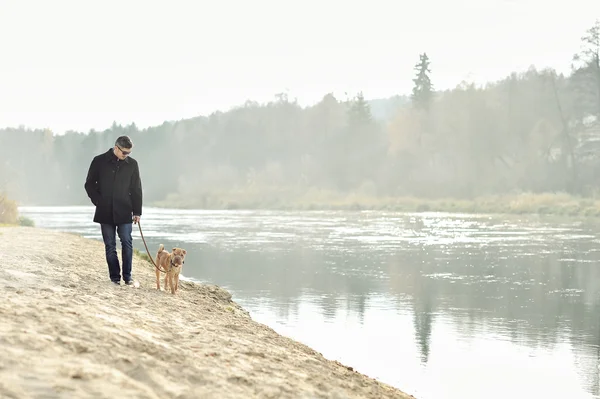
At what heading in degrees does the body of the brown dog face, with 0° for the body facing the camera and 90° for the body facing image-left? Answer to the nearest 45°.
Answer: approximately 315°

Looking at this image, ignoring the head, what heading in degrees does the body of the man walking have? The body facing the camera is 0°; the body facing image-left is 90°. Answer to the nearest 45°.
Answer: approximately 0°
